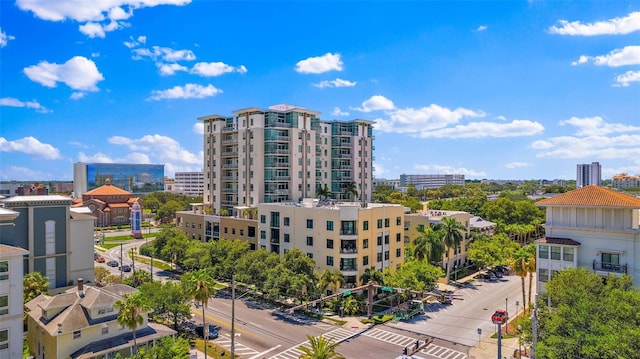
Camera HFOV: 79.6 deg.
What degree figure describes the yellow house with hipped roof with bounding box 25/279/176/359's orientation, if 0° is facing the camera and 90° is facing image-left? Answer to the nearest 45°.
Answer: approximately 315°

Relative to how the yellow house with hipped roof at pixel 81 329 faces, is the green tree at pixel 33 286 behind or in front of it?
behind

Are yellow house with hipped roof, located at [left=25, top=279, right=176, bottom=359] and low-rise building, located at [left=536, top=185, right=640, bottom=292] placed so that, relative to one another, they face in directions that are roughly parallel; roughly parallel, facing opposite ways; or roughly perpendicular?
roughly perpendicular
